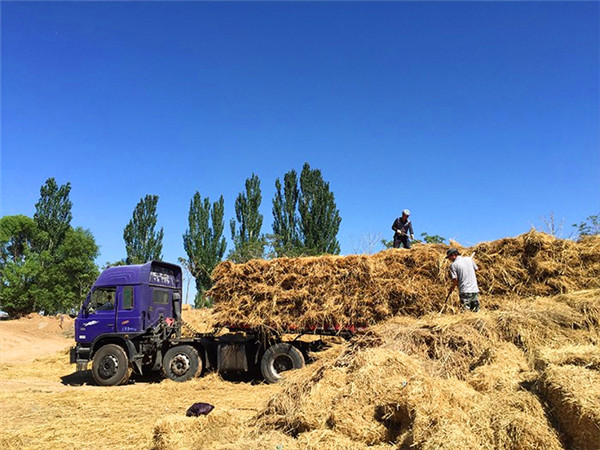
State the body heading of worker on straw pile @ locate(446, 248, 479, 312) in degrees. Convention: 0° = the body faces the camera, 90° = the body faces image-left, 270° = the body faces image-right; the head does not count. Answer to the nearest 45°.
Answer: approximately 135°

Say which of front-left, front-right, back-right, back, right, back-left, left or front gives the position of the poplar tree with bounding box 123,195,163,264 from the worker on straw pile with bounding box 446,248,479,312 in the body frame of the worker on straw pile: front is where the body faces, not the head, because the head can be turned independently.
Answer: front

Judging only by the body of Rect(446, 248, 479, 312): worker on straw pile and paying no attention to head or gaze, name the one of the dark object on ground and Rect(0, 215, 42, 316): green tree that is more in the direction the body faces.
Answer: the green tree

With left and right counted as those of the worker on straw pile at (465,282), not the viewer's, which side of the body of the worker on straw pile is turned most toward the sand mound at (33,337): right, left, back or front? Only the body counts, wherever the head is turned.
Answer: front

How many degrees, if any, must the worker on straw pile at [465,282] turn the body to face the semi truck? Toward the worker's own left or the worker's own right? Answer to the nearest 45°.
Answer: approximately 45° to the worker's own left

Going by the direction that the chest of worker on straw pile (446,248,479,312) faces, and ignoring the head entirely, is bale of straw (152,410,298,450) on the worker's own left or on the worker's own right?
on the worker's own left

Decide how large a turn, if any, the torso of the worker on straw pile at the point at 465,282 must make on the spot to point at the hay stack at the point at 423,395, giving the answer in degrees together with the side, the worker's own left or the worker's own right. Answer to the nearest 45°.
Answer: approximately 135° to the worker's own left

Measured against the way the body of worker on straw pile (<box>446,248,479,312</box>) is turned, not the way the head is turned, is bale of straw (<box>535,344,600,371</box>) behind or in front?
behind

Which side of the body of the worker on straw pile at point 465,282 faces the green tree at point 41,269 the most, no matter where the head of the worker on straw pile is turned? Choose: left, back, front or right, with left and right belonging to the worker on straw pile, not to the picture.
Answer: front

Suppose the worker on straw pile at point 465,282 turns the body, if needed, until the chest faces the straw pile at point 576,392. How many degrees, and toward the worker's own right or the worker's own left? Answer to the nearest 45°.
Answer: approximately 135° to the worker's own left
